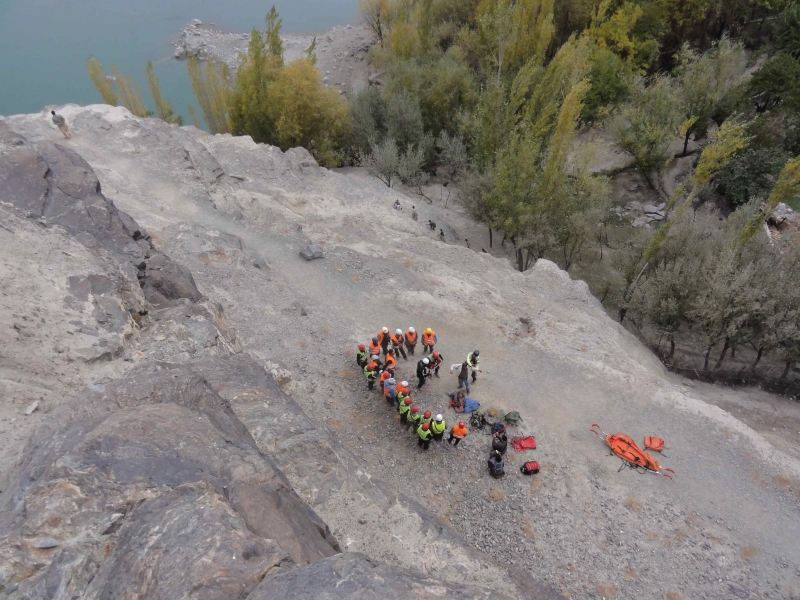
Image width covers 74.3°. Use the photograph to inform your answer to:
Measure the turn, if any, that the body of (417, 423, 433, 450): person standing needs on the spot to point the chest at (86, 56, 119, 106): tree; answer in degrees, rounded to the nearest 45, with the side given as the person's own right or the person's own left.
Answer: approximately 90° to the person's own left

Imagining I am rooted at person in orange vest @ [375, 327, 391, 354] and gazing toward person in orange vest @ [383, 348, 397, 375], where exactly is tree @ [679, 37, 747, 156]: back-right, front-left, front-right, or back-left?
back-left

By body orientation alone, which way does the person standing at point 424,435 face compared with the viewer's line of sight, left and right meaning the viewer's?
facing away from the viewer and to the right of the viewer

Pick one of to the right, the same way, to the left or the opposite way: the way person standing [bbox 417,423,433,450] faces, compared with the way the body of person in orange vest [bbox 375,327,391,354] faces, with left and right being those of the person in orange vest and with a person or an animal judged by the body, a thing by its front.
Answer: to the left

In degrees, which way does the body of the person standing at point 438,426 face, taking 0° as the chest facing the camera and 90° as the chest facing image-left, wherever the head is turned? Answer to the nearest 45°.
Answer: approximately 180°
